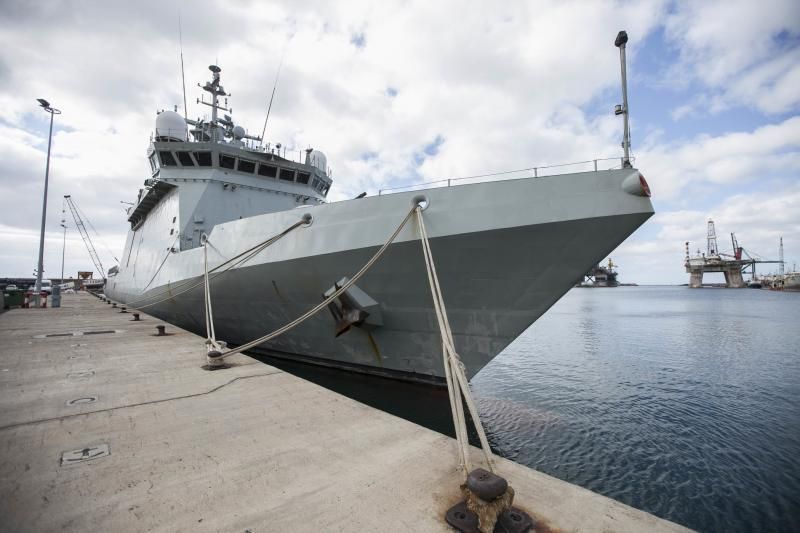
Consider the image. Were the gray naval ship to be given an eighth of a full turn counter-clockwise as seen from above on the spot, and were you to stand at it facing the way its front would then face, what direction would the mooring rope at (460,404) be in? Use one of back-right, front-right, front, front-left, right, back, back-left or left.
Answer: right

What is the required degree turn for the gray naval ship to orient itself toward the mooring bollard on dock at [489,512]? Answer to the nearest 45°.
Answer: approximately 45° to its right

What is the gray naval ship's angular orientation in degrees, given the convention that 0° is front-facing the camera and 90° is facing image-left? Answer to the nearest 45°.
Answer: approximately 315°
